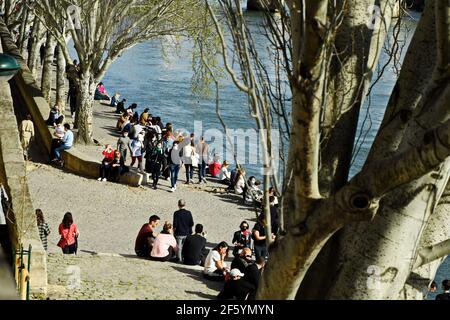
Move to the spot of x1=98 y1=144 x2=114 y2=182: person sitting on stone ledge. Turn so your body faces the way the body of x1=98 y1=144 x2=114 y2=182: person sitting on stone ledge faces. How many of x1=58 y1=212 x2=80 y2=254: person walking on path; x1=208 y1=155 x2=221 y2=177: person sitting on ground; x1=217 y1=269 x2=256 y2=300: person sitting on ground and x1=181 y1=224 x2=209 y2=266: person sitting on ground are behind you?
1

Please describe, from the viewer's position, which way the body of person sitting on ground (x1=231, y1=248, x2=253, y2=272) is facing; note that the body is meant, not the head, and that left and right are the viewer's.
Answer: facing the viewer and to the right of the viewer

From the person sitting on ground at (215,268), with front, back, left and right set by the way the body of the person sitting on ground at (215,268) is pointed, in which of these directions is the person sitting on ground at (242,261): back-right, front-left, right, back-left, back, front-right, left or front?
front-right

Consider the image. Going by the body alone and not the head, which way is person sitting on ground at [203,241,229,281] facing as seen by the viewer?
to the viewer's right

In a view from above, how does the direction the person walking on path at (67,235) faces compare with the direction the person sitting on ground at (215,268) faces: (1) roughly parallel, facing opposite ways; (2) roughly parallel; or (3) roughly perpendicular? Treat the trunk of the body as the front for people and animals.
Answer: roughly perpendicular
